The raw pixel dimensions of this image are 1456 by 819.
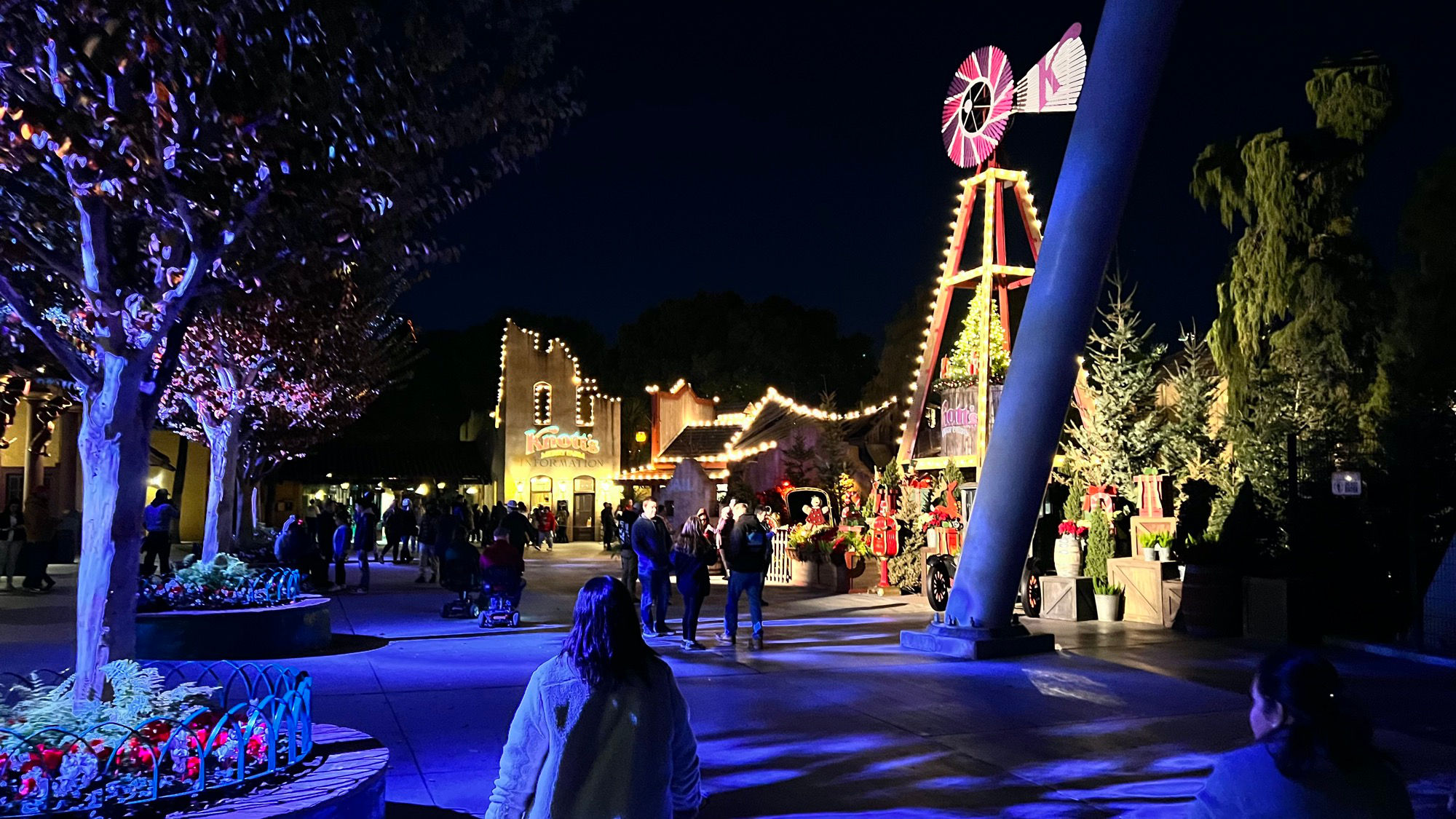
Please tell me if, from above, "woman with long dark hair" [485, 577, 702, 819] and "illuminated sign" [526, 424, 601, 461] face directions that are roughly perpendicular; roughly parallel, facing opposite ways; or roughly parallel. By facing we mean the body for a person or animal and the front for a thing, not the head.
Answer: roughly parallel, facing opposite ways

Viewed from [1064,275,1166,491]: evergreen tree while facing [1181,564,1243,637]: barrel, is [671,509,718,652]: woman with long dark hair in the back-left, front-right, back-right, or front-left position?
front-right

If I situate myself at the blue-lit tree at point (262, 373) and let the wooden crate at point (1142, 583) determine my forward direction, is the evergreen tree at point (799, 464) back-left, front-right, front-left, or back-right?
front-left

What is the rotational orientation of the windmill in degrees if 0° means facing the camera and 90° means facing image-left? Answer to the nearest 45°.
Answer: approximately 45°

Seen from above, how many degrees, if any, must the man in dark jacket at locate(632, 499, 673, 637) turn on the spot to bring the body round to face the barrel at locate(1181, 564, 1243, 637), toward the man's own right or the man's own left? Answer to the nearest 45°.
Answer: approximately 45° to the man's own left

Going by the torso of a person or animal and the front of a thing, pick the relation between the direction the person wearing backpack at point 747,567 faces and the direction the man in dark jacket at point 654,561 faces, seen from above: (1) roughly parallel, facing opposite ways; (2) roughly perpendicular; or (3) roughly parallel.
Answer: roughly parallel, facing opposite ways

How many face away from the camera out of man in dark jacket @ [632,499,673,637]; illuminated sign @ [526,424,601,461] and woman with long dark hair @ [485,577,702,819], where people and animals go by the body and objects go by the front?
1

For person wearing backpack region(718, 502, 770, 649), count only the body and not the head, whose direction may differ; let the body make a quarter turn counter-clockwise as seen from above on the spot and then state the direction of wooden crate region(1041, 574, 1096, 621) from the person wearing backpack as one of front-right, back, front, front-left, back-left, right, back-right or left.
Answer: back

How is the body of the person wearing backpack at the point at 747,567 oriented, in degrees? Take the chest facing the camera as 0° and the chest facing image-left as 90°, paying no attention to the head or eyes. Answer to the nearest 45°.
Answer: approximately 135°

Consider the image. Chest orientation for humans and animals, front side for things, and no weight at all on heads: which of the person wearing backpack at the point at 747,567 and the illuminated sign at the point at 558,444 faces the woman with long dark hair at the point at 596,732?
the illuminated sign

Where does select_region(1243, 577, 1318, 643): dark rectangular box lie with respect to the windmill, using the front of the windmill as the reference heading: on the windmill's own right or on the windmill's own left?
on the windmill's own left

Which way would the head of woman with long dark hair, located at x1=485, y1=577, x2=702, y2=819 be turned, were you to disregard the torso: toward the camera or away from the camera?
away from the camera

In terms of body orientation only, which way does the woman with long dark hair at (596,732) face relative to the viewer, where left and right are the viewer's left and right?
facing away from the viewer

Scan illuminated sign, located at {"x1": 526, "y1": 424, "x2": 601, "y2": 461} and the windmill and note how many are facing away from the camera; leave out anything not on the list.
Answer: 0

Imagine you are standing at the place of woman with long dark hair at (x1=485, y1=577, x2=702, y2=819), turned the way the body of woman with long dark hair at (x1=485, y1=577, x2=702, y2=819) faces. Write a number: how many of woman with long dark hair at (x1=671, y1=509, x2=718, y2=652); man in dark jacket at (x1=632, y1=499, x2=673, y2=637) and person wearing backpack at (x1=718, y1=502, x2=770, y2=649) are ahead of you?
3
